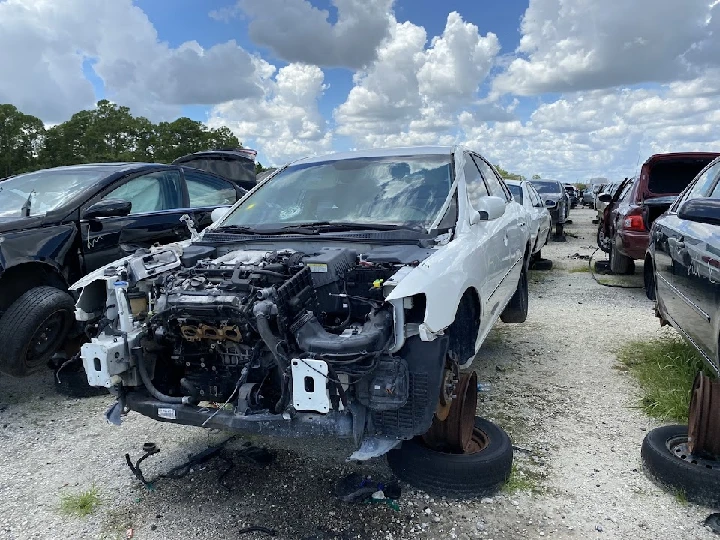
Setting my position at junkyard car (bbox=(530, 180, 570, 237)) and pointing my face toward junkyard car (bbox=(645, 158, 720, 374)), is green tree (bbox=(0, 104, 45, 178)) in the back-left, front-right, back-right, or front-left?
back-right

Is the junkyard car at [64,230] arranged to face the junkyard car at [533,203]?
no

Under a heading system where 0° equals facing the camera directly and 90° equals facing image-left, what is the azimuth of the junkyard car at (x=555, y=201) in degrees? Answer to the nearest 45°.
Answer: approximately 45°

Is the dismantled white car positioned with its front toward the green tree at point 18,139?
no

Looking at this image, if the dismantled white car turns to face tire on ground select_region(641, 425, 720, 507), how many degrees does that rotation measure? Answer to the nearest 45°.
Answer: approximately 135° to its left

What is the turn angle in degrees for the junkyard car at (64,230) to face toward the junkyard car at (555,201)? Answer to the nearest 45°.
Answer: approximately 180°

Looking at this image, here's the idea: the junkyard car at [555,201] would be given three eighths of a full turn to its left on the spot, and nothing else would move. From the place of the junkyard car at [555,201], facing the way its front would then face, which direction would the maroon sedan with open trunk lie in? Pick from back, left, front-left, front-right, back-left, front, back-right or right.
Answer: right

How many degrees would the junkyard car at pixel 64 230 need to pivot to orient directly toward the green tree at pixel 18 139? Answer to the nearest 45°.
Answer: approximately 135° to its right

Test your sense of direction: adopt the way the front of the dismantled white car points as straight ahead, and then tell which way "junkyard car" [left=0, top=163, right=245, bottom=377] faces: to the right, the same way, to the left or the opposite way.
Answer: the same way

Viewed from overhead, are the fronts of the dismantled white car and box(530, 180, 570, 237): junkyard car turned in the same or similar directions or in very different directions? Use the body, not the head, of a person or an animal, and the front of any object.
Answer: same or similar directions

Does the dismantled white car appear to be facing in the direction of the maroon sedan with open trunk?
no

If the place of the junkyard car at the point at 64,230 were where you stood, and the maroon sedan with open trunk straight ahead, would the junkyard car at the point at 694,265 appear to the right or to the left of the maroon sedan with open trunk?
right

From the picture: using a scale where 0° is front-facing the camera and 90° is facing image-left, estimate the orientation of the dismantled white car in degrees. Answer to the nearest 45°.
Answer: approximately 45°

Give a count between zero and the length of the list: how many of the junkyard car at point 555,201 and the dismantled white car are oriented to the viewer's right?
0

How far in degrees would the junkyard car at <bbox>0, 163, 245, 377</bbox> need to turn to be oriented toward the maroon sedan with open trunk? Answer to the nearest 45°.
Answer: approximately 135° to its left

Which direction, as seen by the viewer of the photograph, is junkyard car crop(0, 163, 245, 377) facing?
facing the viewer and to the left of the viewer

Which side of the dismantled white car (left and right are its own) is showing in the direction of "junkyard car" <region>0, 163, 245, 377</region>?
right

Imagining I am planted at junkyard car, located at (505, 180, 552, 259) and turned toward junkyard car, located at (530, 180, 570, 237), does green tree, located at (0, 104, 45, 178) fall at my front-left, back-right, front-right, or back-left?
front-left

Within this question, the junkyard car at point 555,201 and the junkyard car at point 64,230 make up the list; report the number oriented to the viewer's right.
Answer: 0
